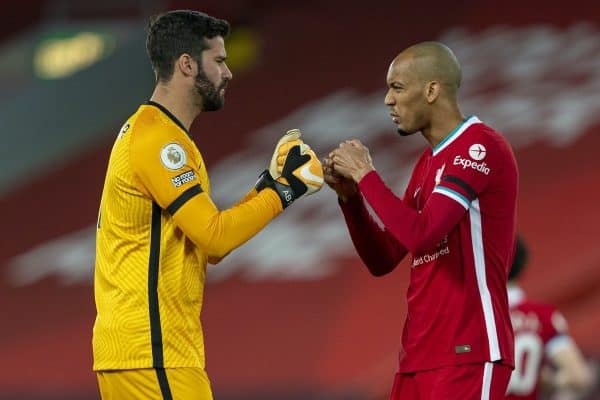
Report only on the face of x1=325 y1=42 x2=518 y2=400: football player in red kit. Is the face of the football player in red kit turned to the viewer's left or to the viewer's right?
to the viewer's left

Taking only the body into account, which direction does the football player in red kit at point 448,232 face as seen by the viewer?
to the viewer's left

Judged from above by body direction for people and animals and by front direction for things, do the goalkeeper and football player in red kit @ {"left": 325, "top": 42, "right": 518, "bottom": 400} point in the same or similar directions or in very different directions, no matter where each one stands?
very different directions

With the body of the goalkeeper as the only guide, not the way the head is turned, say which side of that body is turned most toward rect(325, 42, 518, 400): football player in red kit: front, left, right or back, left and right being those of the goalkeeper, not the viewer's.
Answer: front

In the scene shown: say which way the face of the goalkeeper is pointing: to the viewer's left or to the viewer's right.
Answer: to the viewer's right

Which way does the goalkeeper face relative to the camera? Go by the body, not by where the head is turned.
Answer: to the viewer's right

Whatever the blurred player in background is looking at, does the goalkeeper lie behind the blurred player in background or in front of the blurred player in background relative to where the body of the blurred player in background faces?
behind

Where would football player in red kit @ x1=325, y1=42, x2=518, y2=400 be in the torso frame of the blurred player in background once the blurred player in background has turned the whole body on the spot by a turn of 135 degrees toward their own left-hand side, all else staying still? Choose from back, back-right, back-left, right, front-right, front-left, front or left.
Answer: front-left

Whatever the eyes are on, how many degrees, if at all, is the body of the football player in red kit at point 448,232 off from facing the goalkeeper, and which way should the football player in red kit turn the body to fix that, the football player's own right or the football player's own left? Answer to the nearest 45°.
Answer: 0° — they already face them

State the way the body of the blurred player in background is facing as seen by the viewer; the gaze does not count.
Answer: away from the camera
